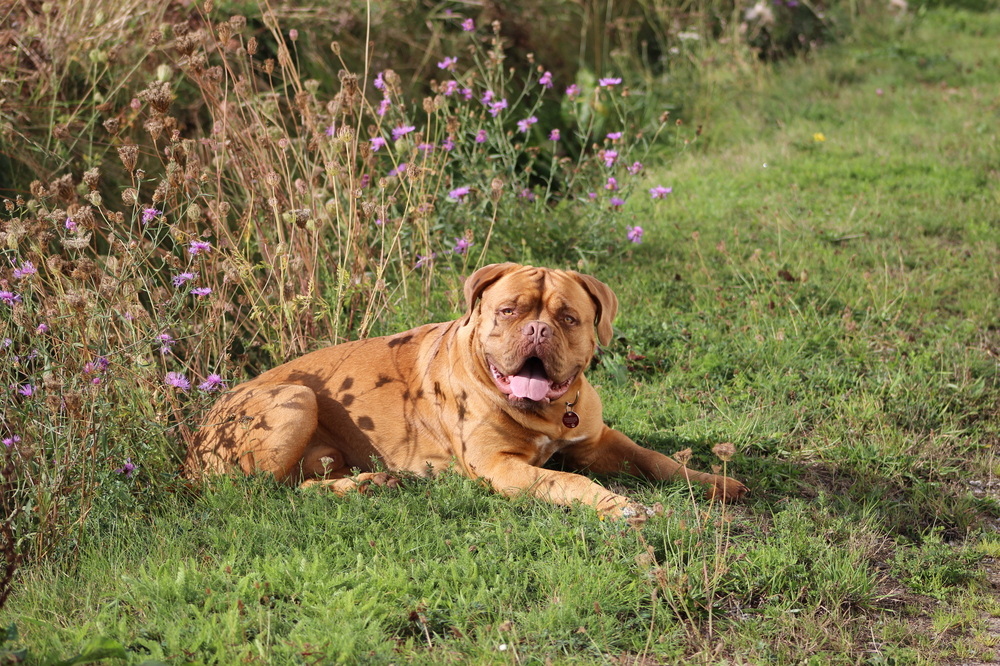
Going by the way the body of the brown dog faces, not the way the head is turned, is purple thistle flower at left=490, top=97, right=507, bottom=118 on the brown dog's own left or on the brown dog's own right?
on the brown dog's own left

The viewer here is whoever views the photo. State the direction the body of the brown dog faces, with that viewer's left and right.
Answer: facing the viewer and to the right of the viewer

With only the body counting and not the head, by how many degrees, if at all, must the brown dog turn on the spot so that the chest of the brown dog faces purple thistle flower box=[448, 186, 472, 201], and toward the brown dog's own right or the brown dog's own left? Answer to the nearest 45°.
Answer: approximately 135° to the brown dog's own left

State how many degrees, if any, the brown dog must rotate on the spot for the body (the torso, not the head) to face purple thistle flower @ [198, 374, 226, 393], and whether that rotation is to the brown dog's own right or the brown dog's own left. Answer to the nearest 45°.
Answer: approximately 135° to the brown dog's own right

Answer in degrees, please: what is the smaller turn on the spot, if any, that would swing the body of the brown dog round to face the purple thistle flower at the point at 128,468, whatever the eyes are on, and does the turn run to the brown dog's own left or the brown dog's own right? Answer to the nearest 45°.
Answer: approximately 135° to the brown dog's own right
